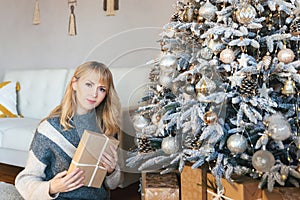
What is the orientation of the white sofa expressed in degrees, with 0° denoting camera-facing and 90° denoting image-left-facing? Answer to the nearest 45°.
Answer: approximately 0°
